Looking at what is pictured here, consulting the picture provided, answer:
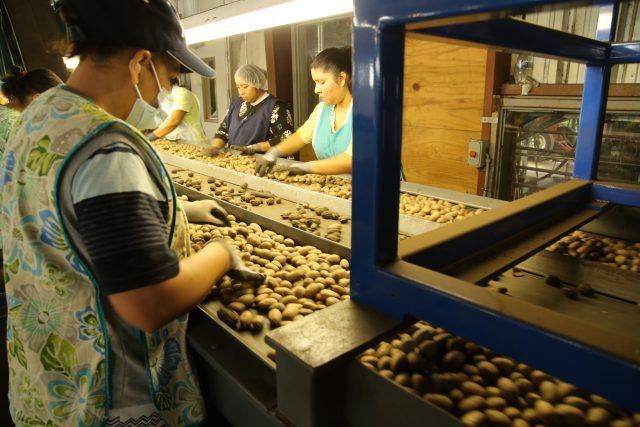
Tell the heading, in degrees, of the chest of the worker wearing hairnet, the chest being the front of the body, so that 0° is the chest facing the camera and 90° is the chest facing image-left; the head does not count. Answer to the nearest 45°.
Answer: approximately 45°

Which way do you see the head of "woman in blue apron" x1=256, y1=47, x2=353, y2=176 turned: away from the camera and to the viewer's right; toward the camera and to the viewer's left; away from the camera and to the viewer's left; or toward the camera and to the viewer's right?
toward the camera and to the viewer's left

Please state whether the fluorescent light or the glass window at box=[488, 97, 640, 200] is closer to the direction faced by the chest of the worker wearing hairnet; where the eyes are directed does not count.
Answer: the fluorescent light

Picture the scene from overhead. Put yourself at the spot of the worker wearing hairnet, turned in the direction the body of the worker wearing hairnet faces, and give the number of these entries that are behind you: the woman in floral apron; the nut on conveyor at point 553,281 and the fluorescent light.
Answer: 0

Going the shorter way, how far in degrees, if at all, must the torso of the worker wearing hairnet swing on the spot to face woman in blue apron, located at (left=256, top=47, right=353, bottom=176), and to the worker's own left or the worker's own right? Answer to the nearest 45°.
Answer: approximately 45° to the worker's own left

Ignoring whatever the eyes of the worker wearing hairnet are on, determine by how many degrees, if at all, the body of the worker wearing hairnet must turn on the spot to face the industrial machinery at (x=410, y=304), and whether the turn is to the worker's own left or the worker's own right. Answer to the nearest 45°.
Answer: approximately 45° to the worker's own left

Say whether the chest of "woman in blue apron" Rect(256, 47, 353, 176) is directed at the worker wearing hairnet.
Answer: no

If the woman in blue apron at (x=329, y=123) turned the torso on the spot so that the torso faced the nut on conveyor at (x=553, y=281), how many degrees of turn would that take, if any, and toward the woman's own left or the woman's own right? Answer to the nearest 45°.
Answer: approximately 45° to the woman's own left

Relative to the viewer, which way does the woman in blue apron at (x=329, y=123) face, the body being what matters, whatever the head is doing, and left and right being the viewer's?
facing the viewer and to the left of the viewer

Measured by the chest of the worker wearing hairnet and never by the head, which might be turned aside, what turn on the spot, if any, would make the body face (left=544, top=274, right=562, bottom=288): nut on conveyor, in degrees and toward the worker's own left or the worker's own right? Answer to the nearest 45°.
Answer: approximately 45° to the worker's own left

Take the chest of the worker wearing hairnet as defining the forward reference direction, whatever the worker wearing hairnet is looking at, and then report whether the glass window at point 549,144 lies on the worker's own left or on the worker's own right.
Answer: on the worker's own left

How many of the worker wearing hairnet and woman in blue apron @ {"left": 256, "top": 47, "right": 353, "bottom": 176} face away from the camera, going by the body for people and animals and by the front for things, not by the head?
0

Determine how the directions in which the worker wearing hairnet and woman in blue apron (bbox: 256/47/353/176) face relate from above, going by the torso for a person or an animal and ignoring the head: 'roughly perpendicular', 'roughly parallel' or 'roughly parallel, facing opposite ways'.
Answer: roughly parallel
